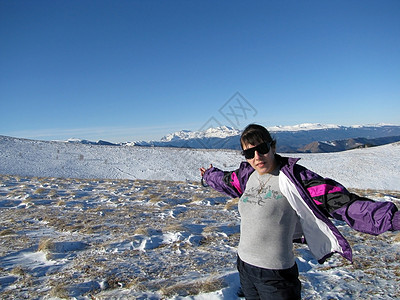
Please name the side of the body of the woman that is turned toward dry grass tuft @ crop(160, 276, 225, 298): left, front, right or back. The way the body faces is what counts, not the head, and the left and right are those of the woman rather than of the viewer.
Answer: right

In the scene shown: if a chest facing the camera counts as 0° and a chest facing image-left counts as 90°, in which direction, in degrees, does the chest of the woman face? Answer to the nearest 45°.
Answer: approximately 45°

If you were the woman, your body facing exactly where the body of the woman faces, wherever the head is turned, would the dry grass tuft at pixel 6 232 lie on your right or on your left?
on your right
